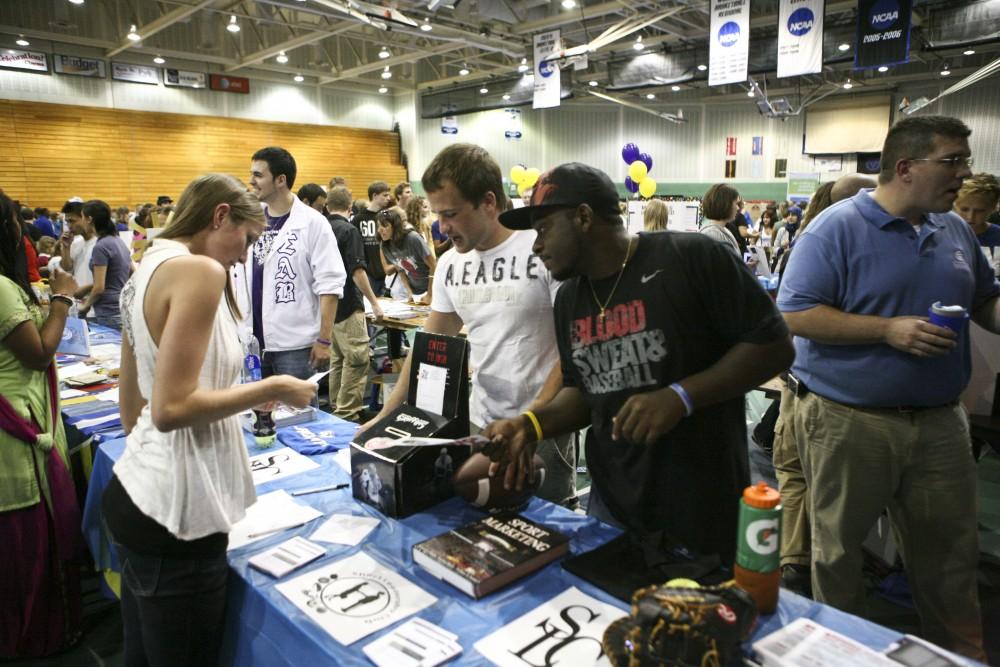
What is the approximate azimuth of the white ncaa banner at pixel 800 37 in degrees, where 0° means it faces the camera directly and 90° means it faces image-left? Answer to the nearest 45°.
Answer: approximately 0°

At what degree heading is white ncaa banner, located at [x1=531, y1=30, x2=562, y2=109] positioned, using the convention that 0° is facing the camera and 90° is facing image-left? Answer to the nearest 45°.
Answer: approximately 0°

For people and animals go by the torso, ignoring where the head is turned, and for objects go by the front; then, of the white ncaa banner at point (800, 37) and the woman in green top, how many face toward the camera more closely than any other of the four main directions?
1

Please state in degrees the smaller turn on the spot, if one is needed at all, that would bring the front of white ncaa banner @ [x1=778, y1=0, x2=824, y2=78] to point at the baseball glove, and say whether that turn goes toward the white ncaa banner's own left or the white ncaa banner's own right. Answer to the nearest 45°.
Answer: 0° — it already faces it

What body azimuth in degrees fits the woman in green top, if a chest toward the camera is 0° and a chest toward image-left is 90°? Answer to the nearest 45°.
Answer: approximately 270°

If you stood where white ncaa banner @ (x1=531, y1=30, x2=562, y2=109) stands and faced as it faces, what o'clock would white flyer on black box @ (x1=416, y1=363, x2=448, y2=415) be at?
The white flyer on black box is roughly at 12 o'clock from the white ncaa banner.

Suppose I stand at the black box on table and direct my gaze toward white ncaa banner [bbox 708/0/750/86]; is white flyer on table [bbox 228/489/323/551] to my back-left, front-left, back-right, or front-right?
back-left

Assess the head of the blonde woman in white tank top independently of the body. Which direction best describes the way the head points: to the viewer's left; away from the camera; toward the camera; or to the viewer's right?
to the viewer's right
